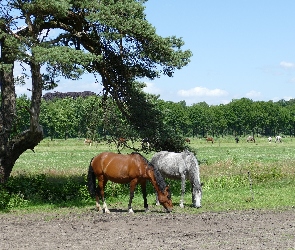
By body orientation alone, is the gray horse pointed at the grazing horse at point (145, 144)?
no

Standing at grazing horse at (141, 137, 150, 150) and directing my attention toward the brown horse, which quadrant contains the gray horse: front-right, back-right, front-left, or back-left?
front-left

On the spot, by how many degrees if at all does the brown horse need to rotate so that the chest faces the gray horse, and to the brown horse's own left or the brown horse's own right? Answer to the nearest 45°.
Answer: approximately 45° to the brown horse's own left

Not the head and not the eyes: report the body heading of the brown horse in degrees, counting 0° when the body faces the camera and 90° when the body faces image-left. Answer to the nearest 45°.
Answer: approximately 270°

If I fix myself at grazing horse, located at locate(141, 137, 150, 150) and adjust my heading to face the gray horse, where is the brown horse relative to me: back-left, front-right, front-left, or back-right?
front-right

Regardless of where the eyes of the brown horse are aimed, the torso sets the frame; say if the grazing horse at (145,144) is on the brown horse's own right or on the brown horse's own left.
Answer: on the brown horse's own left

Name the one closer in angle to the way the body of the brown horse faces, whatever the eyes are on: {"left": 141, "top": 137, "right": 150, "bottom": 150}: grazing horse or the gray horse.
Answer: the gray horse
